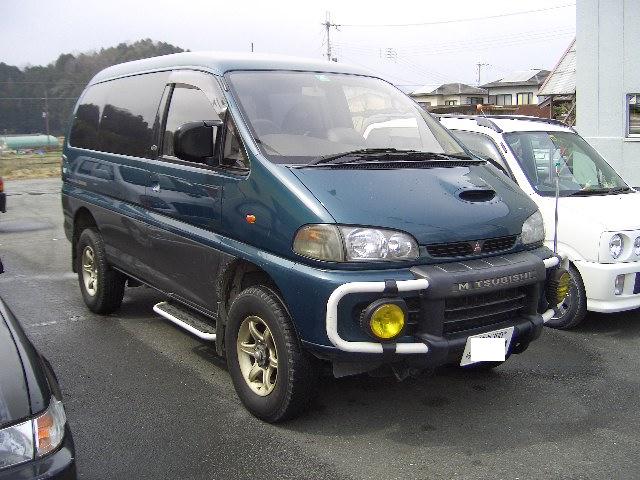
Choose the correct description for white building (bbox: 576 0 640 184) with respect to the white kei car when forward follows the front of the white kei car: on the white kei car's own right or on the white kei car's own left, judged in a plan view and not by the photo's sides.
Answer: on the white kei car's own left

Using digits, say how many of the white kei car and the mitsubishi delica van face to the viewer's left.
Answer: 0

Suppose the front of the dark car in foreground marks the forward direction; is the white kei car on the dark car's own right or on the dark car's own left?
on the dark car's own left

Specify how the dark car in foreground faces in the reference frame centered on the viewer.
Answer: facing the viewer and to the right of the viewer

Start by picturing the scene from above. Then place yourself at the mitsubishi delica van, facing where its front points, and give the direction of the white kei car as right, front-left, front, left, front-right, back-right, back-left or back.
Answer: left

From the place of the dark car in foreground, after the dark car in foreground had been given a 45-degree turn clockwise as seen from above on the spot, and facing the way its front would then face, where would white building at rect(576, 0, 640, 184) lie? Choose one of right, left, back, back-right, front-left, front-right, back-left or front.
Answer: back-left

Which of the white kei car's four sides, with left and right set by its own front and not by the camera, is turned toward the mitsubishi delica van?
right
